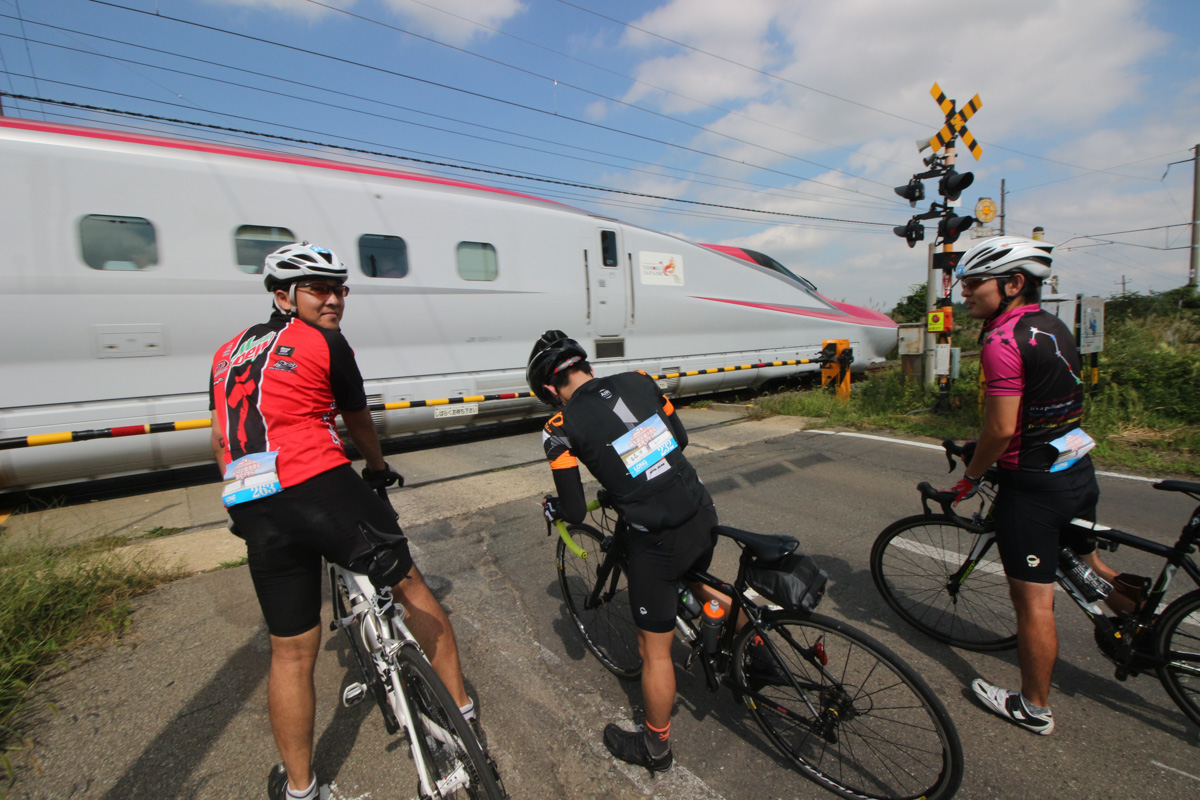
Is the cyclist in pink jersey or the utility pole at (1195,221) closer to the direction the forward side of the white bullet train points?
the utility pole

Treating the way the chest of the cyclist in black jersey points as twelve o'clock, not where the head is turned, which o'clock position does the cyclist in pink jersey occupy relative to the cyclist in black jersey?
The cyclist in pink jersey is roughly at 4 o'clock from the cyclist in black jersey.

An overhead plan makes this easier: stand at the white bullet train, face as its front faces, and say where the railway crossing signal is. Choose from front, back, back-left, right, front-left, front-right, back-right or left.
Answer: front-right

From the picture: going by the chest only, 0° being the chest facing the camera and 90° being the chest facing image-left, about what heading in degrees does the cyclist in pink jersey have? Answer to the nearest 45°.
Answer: approximately 135°

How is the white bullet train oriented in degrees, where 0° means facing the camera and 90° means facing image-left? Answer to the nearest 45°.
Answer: approximately 225°

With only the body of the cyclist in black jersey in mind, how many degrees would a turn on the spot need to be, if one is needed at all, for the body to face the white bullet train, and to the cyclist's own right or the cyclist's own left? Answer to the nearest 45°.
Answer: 0° — they already face it

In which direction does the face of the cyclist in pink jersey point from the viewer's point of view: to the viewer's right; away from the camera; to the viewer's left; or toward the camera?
to the viewer's left

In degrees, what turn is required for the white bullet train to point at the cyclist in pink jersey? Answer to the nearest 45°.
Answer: approximately 90° to its right

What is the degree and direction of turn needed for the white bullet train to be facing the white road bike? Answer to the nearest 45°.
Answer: approximately 135° to its right

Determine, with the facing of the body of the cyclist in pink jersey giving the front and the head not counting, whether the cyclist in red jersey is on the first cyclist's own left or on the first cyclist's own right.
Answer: on the first cyclist's own left

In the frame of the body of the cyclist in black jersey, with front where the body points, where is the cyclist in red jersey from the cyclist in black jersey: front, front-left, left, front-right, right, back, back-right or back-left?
front-left

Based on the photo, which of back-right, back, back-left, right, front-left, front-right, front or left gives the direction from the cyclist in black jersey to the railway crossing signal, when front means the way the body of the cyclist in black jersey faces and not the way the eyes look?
right

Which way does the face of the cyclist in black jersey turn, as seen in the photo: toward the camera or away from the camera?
away from the camera
